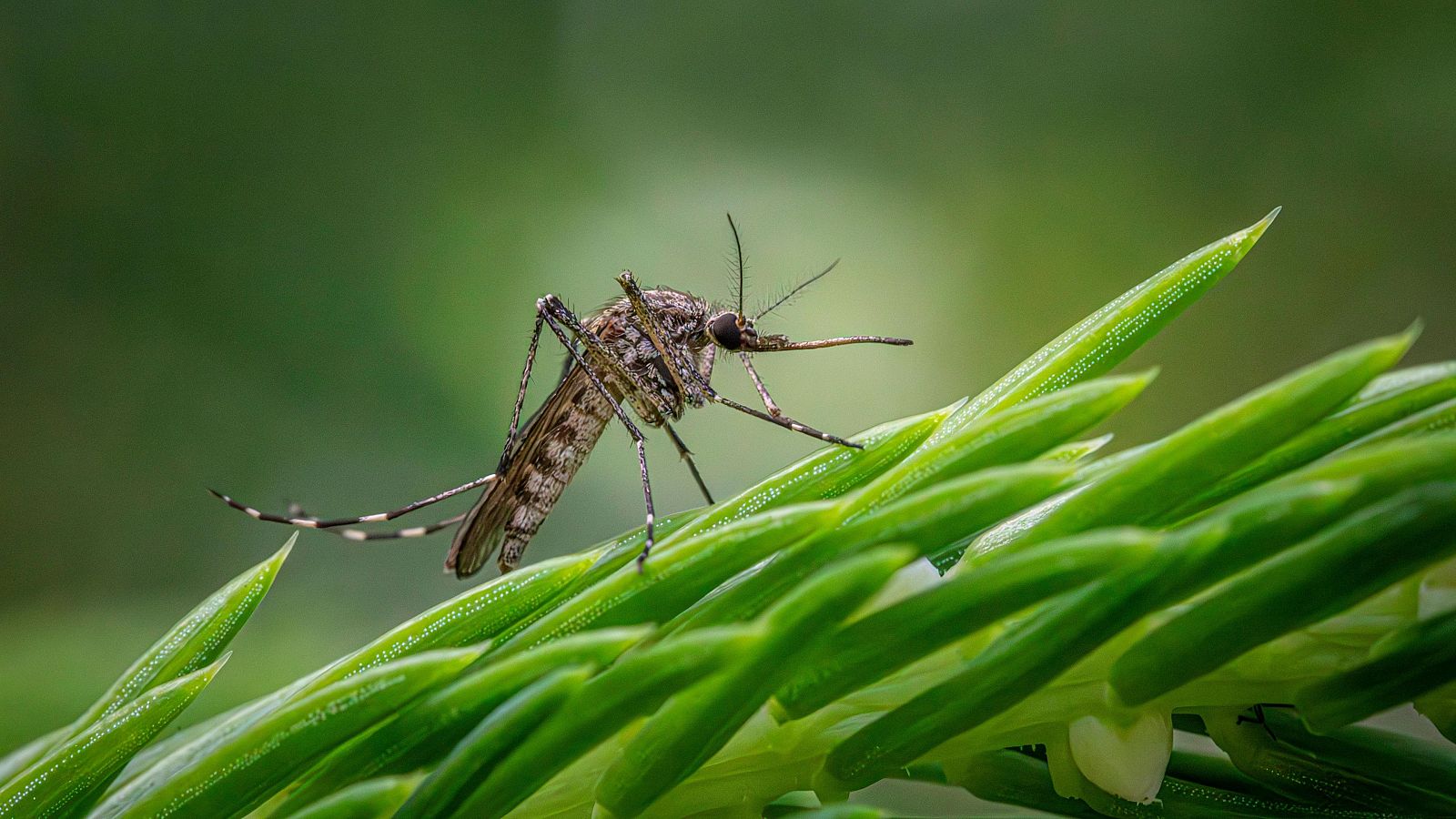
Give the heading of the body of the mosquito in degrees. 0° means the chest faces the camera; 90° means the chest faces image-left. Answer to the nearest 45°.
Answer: approximately 270°
